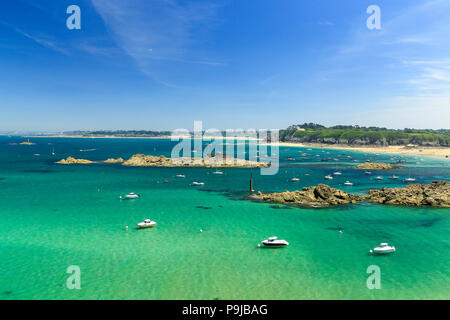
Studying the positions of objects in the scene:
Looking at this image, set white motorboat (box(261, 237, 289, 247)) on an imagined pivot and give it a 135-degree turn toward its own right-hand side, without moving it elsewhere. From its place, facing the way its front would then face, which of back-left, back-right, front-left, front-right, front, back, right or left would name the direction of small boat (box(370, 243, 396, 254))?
front-right

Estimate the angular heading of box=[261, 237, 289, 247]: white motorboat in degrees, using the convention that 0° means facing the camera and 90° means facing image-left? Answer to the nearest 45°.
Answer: approximately 90°

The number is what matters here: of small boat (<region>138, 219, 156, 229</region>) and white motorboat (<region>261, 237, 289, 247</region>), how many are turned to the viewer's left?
2

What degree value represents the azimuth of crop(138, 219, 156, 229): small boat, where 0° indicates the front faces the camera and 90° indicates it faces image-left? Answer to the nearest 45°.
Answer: approximately 90°

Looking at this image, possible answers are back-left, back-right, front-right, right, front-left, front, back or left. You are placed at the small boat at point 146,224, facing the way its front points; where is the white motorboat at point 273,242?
back-left

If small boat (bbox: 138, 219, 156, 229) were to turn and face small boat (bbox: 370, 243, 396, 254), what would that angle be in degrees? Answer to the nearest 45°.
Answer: approximately 135° to its left
